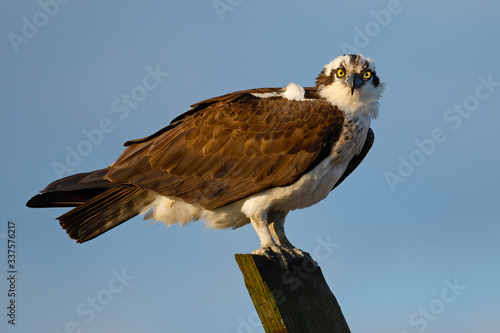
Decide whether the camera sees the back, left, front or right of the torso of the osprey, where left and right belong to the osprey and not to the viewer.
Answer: right
